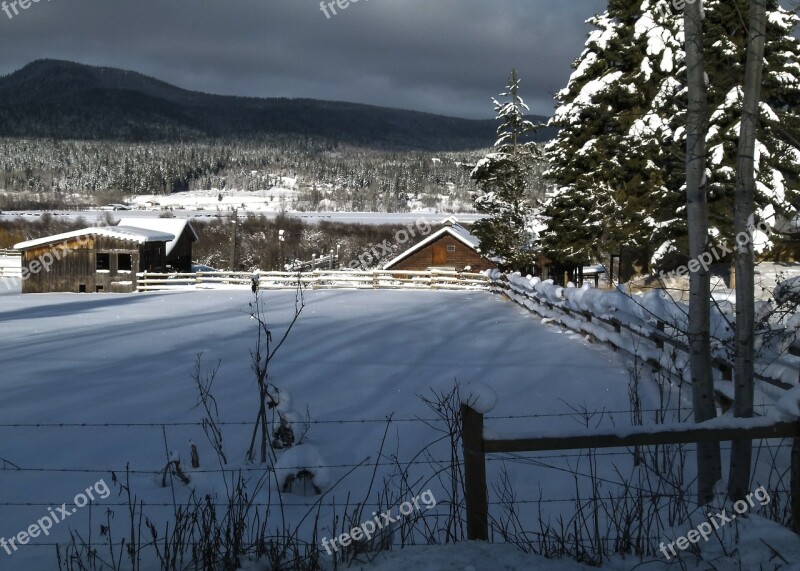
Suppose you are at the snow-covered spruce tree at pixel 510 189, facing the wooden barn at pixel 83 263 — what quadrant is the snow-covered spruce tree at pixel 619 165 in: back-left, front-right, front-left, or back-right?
back-left

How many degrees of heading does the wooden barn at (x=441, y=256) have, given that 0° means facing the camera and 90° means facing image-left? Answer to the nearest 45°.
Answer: approximately 0°

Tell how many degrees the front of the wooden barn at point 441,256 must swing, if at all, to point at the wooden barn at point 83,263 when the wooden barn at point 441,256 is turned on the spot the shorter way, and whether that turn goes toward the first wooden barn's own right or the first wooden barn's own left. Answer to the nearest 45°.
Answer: approximately 45° to the first wooden barn's own right

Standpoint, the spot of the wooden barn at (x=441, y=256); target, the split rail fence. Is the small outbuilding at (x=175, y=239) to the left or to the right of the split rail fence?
right

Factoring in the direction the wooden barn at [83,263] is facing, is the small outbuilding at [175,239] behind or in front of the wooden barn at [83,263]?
behind

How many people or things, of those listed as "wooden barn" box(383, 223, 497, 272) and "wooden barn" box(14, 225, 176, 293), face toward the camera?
2

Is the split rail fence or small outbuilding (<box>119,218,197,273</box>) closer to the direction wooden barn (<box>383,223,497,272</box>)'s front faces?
the split rail fence

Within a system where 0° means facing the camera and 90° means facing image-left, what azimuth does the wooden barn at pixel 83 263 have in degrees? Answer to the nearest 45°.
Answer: approximately 0°

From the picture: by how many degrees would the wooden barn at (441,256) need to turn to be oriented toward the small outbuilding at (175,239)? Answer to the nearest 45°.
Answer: approximately 90° to its right

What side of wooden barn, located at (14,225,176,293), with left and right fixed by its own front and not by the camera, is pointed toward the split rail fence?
left
